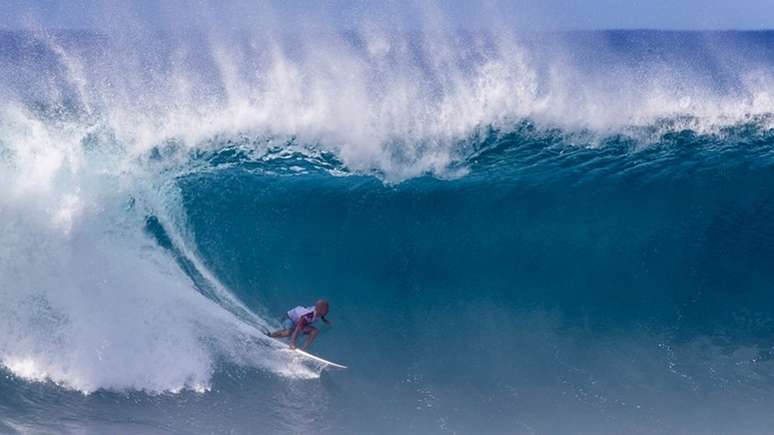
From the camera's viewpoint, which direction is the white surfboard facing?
to the viewer's right

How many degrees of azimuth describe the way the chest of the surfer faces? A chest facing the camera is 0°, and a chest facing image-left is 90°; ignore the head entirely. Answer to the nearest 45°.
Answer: approximately 270°
